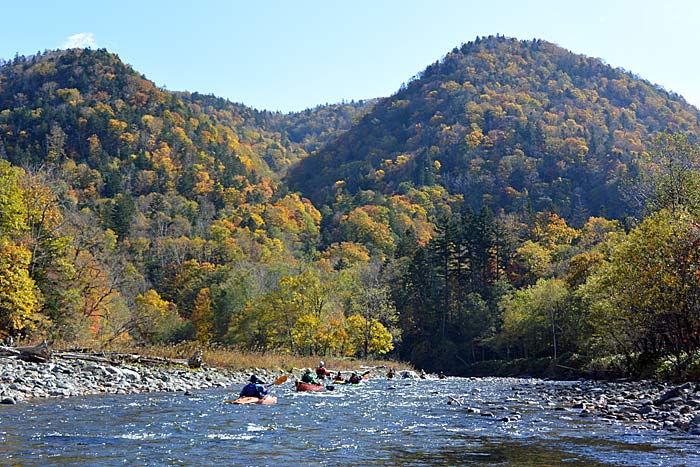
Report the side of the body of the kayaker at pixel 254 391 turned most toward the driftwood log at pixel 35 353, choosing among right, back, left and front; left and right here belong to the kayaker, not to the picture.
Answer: left
